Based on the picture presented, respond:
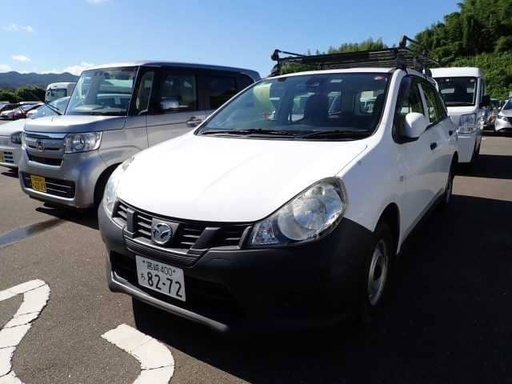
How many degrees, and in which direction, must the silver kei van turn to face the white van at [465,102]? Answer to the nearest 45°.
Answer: approximately 135° to its left

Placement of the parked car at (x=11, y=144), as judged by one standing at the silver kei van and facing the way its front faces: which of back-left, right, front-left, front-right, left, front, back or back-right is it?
right

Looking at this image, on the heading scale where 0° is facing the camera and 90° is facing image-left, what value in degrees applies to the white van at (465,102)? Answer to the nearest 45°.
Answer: approximately 0°

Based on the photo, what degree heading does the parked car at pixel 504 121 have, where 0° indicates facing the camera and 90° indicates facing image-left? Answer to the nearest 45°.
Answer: approximately 45°
